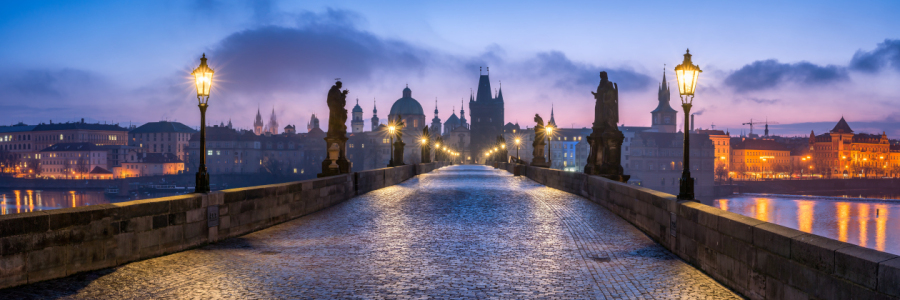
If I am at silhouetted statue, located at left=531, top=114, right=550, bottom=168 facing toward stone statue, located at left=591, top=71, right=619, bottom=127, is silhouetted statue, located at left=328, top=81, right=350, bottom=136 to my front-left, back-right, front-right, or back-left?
front-right

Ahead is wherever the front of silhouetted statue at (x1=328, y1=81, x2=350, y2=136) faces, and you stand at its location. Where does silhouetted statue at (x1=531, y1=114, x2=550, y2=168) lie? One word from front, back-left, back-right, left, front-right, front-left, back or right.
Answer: front-left

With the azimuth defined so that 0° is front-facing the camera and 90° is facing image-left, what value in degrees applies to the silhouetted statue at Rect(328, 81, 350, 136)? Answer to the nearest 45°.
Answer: approximately 270°

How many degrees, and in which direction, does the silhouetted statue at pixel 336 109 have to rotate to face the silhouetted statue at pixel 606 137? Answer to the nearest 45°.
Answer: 0° — it already faces it

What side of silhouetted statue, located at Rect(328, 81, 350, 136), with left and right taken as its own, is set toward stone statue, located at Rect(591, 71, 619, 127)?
front
